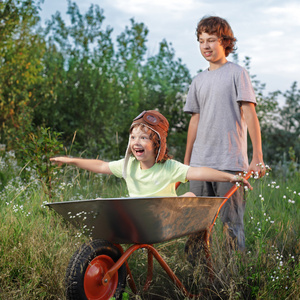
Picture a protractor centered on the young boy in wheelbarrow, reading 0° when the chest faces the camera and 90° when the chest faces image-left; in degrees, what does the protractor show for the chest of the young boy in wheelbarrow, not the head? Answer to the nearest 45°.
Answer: approximately 45°

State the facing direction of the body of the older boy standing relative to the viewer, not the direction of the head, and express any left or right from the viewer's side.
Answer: facing the viewer and to the left of the viewer

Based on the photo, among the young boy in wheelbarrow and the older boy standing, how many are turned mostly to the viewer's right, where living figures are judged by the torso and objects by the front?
0

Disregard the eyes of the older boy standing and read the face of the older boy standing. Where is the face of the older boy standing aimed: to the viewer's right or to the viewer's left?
to the viewer's left

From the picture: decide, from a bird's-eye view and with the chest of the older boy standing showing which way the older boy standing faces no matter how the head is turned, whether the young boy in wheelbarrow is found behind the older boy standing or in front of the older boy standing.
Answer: in front

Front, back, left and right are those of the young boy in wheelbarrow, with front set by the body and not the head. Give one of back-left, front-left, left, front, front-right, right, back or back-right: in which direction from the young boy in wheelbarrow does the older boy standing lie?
back

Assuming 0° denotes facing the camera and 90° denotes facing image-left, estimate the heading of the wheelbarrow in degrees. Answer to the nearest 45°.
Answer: approximately 45°

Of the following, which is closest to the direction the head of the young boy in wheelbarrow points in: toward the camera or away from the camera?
toward the camera
